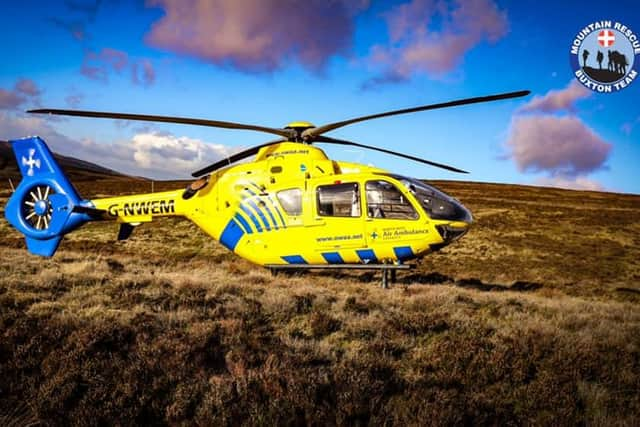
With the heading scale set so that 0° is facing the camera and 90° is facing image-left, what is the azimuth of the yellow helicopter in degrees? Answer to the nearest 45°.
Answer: approximately 270°
